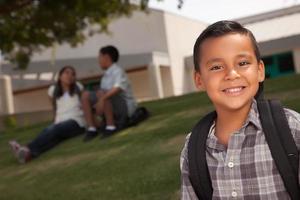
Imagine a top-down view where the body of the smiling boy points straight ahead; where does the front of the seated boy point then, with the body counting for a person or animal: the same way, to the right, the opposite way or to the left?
to the right

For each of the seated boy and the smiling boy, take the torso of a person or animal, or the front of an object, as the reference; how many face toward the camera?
1

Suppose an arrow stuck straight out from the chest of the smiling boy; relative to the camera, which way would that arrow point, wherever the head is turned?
toward the camera

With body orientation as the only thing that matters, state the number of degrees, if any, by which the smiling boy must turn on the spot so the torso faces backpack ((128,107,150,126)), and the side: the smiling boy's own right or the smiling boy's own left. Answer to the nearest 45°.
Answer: approximately 180°

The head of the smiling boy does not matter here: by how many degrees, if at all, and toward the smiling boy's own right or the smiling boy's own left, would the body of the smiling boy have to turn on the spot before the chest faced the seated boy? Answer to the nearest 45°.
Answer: approximately 180°

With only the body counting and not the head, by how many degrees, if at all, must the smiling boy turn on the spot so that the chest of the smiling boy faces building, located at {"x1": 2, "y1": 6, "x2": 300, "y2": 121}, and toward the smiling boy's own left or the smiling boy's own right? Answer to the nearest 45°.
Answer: approximately 180°

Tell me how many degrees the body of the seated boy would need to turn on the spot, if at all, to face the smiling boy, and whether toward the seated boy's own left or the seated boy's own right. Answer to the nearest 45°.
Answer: approximately 90° to the seated boy's own left

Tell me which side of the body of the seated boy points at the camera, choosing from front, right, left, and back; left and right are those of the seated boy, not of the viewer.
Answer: left

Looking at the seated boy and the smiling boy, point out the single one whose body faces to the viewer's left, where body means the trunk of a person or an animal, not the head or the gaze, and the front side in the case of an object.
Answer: the seated boy
